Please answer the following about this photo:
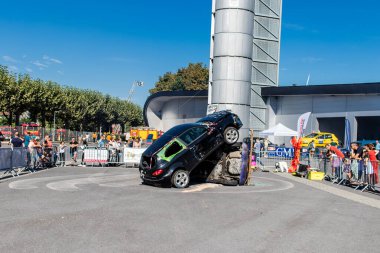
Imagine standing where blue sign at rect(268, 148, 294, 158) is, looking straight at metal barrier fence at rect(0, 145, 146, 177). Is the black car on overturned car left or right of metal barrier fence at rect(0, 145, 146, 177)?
left

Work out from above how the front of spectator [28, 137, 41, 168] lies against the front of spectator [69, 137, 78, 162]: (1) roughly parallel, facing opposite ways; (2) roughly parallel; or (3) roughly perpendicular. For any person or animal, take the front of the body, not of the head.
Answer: roughly perpendicular

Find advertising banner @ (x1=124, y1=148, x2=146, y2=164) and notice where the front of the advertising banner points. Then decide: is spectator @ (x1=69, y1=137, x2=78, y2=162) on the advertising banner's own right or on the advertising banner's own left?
on the advertising banner's own right

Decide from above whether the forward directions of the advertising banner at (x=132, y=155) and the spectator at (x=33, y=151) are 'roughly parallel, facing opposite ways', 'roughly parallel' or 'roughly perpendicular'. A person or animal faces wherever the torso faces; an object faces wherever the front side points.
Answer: roughly perpendicular

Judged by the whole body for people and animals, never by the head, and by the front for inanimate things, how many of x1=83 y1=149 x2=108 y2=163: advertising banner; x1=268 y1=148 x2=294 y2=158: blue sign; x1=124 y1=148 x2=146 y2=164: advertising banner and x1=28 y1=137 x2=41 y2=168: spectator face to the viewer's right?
1

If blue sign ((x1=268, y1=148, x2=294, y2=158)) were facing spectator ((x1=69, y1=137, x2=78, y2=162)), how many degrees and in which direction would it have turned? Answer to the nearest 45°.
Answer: approximately 45° to its right

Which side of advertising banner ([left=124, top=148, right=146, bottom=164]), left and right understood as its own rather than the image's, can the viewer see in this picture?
front

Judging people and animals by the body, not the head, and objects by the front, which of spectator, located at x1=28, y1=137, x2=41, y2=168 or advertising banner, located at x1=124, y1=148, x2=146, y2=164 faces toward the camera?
the advertising banner

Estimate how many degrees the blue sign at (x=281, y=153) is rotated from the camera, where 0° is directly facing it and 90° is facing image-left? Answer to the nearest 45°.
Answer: approximately 0°

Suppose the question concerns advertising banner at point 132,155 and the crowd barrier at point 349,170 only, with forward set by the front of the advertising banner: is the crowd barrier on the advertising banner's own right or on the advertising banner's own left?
on the advertising banner's own left

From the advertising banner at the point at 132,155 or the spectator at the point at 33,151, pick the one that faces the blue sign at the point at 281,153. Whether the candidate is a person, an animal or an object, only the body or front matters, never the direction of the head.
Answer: the spectator

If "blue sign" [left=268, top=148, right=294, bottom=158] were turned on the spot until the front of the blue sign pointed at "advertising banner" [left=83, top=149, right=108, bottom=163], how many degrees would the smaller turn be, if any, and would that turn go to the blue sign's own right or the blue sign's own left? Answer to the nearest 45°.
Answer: approximately 45° to the blue sign's own right

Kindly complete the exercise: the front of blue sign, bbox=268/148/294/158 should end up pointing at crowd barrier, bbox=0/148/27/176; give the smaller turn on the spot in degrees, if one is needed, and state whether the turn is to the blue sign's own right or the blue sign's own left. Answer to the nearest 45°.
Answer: approximately 45° to the blue sign's own right

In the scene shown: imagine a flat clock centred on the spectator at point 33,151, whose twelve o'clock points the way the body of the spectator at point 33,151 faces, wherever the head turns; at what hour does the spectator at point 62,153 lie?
the spectator at point 62,153 is roughly at 10 o'clock from the spectator at point 33,151.
